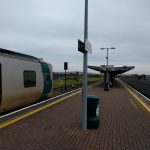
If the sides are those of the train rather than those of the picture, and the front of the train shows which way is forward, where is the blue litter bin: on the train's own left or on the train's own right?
on the train's own right

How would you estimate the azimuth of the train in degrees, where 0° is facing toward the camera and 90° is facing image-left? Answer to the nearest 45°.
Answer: approximately 225°
